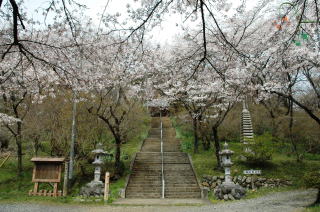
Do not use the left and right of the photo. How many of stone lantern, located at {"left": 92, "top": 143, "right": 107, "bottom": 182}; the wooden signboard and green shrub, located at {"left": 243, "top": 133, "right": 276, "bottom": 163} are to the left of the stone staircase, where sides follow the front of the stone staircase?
1

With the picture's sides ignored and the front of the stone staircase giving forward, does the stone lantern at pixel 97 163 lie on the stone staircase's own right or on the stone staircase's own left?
on the stone staircase's own right

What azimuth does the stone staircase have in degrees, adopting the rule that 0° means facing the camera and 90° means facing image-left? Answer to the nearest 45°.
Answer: approximately 0°

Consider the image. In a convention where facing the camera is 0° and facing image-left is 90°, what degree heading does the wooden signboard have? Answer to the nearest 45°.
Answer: approximately 0°

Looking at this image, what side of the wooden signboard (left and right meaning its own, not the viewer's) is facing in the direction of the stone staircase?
left

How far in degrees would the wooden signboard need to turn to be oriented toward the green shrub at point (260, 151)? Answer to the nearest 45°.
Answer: approximately 90° to its left

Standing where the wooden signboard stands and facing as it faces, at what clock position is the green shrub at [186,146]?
The green shrub is roughly at 8 o'clock from the wooden signboard.

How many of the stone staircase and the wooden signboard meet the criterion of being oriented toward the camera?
2
